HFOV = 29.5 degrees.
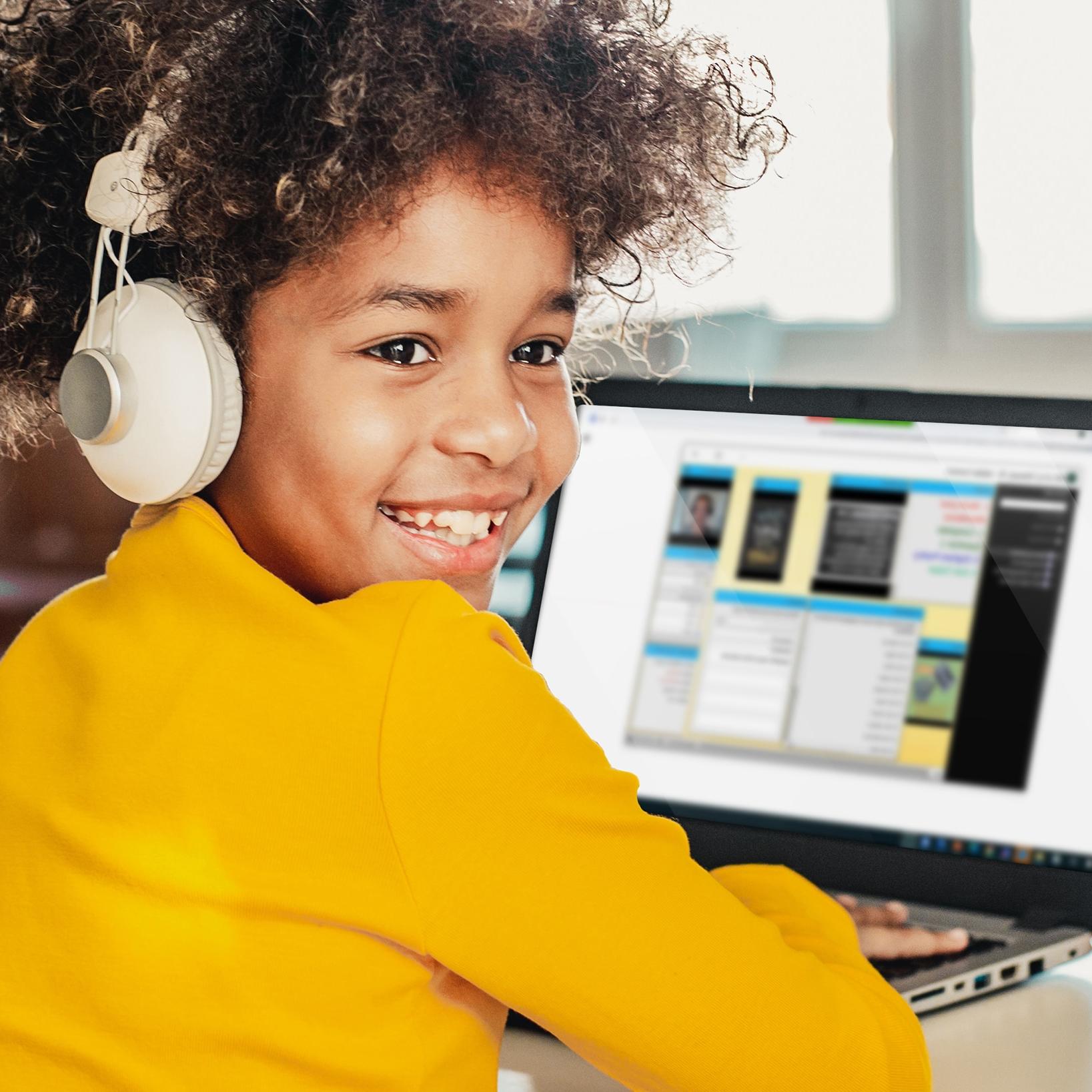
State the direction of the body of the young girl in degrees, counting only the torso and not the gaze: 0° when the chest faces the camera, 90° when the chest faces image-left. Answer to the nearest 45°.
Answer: approximately 225°

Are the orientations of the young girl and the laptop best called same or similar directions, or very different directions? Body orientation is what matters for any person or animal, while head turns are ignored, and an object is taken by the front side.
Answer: very different directions

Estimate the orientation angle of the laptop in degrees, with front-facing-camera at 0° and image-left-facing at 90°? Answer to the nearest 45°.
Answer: approximately 45°
